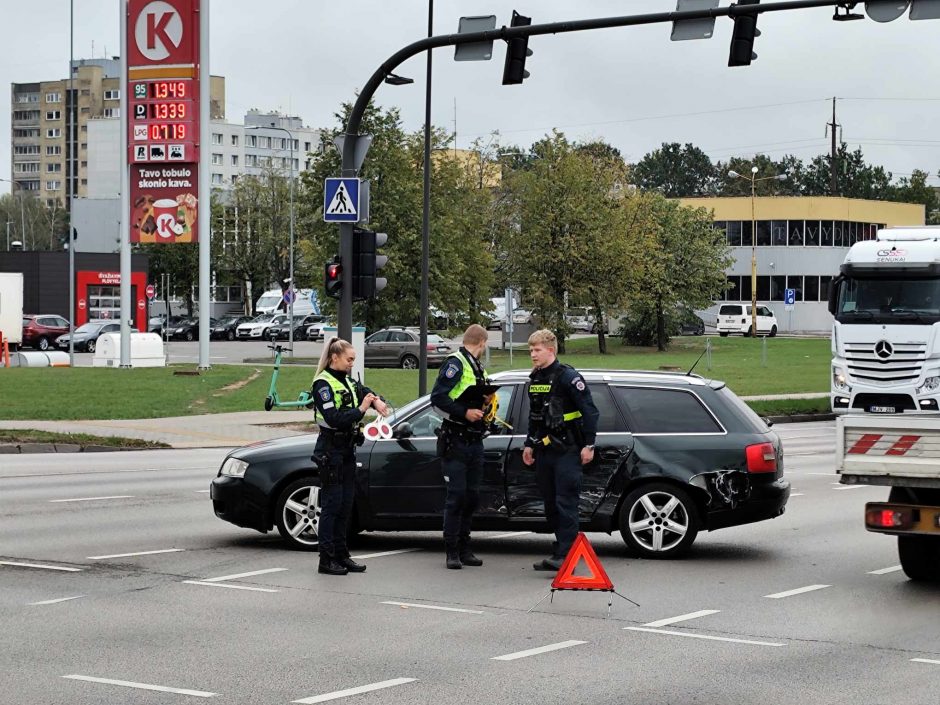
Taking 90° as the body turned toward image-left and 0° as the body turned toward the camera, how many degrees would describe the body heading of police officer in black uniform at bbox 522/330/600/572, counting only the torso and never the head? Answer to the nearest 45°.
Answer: approximately 45°

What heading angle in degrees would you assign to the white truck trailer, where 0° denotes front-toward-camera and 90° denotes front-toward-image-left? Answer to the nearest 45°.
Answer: approximately 180°

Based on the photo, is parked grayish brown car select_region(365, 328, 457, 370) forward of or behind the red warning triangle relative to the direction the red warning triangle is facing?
behind

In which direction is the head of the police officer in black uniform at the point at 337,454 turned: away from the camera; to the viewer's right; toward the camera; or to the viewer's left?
to the viewer's right

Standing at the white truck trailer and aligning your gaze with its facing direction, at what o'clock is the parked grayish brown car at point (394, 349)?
The parked grayish brown car is roughly at 11 o'clock from the white truck trailer.

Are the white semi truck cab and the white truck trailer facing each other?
yes

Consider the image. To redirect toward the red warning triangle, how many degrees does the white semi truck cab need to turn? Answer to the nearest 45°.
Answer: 0° — it already faces it

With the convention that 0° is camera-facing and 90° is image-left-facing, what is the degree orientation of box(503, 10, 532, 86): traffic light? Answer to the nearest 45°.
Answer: approximately 225°
